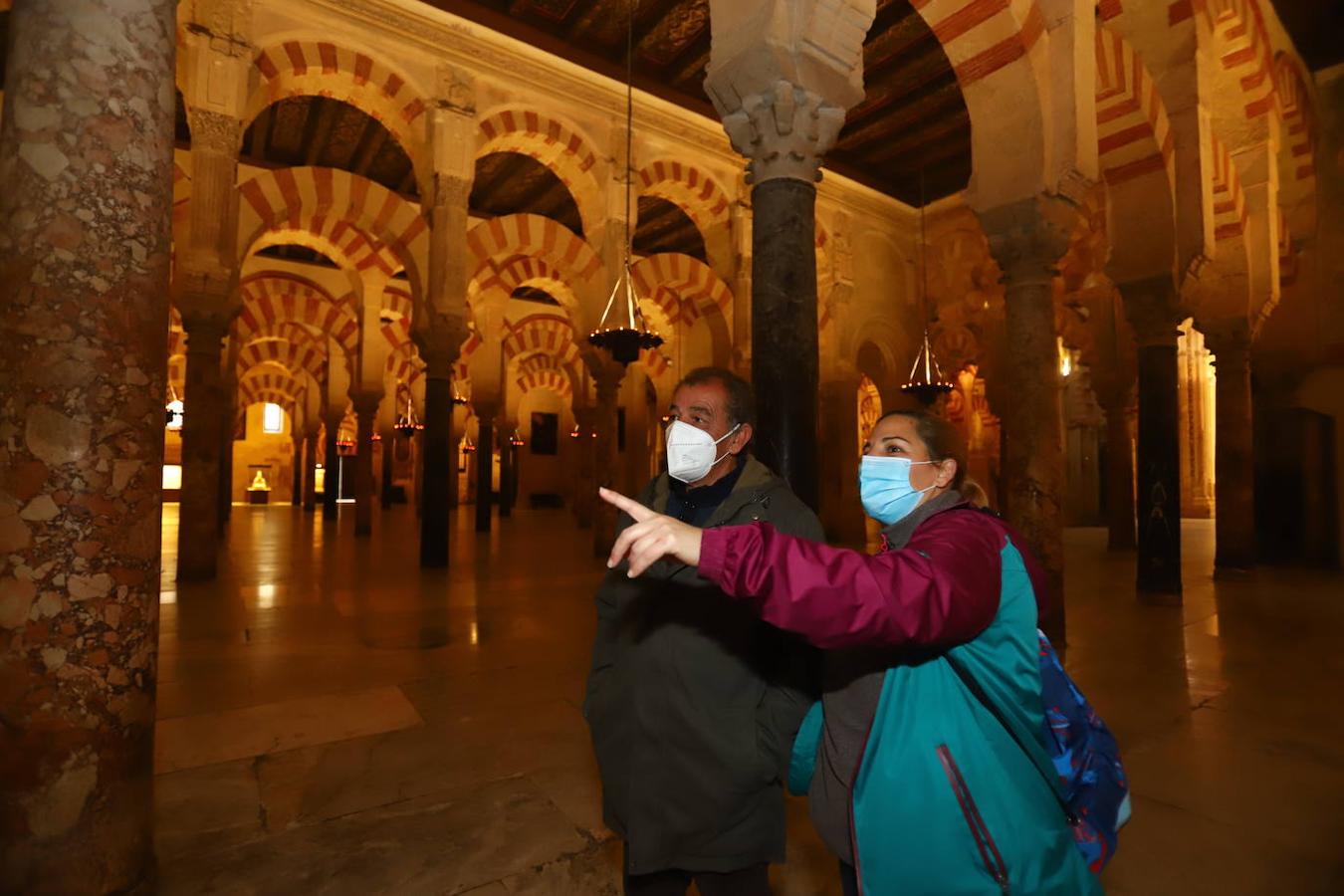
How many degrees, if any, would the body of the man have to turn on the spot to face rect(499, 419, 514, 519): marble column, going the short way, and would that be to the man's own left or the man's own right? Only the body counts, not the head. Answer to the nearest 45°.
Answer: approximately 135° to the man's own right

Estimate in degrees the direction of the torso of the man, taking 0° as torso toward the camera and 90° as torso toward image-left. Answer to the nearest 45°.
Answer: approximately 45°

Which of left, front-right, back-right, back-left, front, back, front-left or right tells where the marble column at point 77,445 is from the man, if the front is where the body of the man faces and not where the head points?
front-right

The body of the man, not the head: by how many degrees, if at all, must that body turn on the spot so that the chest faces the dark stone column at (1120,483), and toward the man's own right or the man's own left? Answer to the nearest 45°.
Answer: approximately 180°

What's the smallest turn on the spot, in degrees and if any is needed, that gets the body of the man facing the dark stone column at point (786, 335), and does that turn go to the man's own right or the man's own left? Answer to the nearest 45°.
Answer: approximately 135° to the man's own right

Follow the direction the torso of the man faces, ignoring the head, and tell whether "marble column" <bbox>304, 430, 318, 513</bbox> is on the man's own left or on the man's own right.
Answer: on the man's own right

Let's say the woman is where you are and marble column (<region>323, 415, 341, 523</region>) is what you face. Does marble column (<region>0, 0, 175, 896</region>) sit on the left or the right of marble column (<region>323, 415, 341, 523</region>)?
left

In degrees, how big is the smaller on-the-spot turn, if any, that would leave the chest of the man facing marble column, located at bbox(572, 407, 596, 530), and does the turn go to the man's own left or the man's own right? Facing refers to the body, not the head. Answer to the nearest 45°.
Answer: approximately 135° to the man's own right
